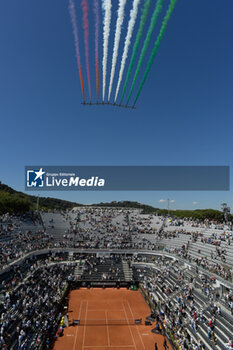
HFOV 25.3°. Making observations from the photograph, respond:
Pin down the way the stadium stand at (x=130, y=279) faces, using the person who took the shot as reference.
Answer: facing the viewer
